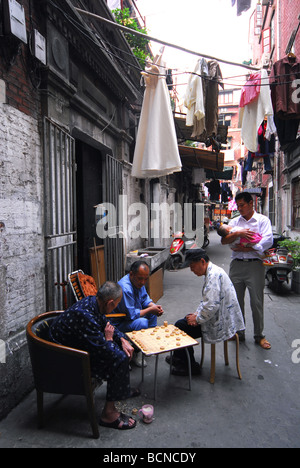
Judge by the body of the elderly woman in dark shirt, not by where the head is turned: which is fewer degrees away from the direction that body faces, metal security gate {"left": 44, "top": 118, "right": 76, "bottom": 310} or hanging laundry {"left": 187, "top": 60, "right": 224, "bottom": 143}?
the hanging laundry

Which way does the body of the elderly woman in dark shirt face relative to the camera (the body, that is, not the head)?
to the viewer's right

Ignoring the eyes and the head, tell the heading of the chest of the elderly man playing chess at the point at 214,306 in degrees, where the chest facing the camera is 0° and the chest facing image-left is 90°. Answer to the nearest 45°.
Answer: approximately 90°

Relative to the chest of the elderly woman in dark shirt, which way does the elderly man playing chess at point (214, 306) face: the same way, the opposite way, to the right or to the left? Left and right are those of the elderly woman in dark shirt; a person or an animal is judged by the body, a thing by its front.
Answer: the opposite way

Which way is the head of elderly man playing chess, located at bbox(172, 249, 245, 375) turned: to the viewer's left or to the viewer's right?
to the viewer's left

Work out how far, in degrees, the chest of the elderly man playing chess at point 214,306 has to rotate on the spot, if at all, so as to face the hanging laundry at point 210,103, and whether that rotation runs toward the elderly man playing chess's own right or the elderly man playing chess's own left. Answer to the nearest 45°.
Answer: approximately 90° to the elderly man playing chess's own right

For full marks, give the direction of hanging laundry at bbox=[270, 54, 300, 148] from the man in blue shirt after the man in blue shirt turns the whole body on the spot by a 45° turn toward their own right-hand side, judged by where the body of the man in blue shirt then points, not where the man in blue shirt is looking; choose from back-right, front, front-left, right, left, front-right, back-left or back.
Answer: back-left

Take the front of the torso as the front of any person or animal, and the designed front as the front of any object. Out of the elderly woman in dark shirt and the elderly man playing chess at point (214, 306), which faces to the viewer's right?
the elderly woman in dark shirt
